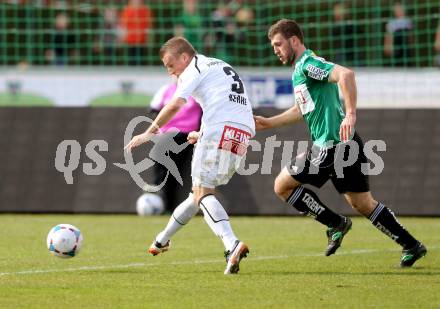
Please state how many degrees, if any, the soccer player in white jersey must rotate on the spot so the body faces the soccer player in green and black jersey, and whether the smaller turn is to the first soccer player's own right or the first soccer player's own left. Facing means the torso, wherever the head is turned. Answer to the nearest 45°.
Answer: approximately 135° to the first soccer player's own right

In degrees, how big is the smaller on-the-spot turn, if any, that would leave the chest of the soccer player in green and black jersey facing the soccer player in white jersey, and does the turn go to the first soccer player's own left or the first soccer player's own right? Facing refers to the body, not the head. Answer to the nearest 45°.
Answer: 0° — they already face them

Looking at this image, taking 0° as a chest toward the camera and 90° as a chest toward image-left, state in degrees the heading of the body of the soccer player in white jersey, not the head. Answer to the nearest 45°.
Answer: approximately 135°

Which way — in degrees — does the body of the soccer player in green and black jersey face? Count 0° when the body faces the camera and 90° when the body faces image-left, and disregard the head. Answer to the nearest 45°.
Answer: approximately 90°
